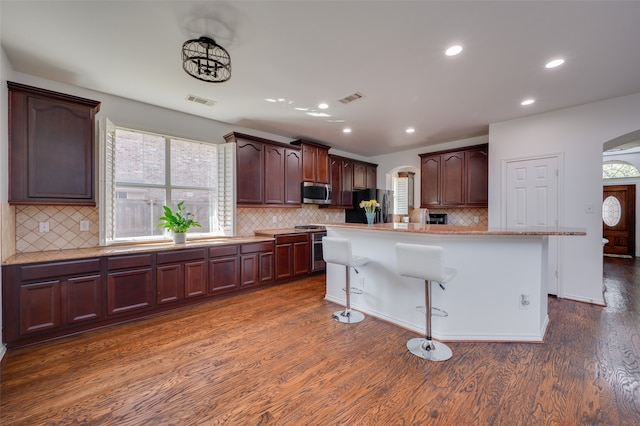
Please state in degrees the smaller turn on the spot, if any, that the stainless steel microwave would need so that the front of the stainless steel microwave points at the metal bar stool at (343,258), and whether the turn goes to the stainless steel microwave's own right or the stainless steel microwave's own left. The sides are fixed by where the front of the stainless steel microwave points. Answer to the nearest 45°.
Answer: approximately 45° to the stainless steel microwave's own right

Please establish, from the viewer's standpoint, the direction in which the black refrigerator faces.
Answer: facing the viewer and to the right of the viewer

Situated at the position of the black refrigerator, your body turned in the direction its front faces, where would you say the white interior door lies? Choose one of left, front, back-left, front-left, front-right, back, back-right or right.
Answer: front

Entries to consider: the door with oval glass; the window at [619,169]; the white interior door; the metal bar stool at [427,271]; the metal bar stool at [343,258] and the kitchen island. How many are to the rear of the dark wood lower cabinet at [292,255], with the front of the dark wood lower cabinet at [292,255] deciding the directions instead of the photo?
0

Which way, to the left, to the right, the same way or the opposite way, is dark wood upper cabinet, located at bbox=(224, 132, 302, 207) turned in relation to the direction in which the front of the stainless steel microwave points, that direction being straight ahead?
the same way

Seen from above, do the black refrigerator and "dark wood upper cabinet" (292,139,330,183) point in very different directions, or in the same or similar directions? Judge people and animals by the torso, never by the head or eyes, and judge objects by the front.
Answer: same or similar directions

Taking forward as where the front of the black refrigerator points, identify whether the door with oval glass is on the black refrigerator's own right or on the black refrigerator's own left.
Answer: on the black refrigerator's own left

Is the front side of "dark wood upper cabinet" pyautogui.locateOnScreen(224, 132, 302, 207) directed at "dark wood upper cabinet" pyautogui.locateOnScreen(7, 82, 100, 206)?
no

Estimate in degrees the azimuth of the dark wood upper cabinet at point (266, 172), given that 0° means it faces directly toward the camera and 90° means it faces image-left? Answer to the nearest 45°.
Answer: approximately 315°

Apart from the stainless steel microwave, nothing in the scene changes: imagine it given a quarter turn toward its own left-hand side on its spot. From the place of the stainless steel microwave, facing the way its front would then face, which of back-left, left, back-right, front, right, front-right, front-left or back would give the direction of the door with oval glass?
front-right

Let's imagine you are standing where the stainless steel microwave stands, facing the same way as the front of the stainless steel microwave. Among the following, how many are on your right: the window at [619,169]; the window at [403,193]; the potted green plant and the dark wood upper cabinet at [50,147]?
2

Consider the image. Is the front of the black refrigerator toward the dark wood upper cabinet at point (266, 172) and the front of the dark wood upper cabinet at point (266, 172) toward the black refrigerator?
no

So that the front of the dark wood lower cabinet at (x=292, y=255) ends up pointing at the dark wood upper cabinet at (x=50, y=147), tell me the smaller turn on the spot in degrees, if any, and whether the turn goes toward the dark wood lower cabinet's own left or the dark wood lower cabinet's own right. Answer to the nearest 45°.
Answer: approximately 90° to the dark wood lower cabinet's own right

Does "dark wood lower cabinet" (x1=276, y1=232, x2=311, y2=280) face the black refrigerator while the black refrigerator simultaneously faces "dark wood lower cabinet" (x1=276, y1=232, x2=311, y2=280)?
no

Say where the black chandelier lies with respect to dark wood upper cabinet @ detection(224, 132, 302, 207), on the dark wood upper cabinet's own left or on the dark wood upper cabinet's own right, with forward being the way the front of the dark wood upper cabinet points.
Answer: on the dark wood upper cabinet's own right

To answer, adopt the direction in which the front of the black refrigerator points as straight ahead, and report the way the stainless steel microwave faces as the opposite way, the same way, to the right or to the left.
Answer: the same way

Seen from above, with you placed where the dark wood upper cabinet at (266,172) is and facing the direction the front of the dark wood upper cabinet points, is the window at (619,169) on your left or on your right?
on your left

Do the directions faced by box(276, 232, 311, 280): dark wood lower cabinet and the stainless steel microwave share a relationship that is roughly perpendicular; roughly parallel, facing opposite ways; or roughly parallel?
roughly parallel

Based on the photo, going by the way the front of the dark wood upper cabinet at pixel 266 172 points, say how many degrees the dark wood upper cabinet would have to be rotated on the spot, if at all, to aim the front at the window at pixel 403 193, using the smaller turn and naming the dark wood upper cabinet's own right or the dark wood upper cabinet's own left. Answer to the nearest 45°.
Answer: approximately 90° to the dark wood upper cabinet's own left

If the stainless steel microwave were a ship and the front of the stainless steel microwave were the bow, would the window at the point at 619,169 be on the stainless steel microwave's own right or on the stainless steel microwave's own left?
on the stainless steel microwave's own left

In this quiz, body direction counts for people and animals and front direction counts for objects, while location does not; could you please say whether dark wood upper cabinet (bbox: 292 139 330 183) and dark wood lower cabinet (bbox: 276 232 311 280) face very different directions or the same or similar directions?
same or similar directions

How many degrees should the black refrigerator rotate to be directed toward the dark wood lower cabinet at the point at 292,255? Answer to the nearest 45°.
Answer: approximately 90° to its right
